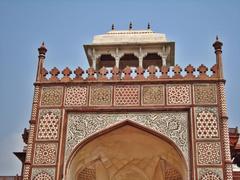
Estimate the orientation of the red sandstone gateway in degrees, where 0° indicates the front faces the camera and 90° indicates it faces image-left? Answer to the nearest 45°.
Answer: approximately 0°
